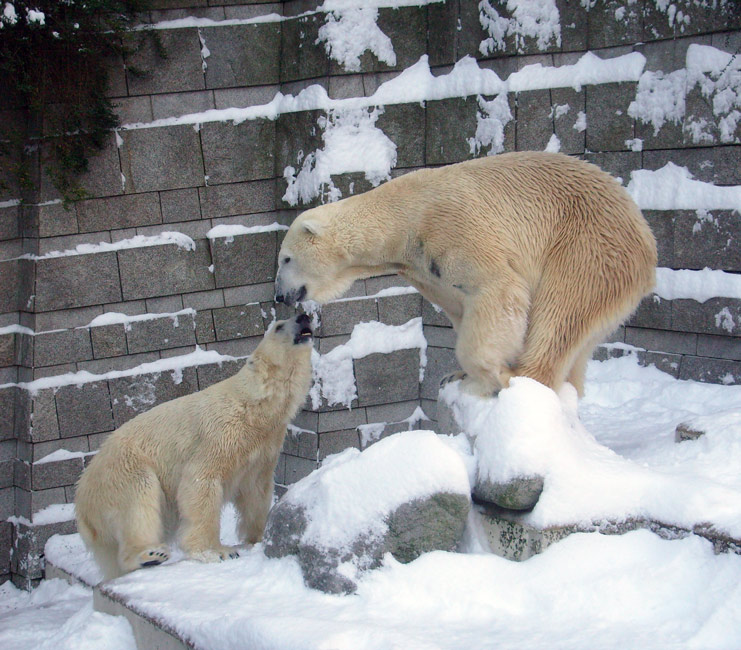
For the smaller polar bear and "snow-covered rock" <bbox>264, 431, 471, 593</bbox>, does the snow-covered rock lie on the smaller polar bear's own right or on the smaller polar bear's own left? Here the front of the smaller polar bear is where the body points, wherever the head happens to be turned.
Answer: on the smaller polar bear's own right

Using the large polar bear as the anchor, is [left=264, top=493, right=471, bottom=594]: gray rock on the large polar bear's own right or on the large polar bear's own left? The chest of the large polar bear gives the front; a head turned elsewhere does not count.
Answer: on the large polar bear's own left

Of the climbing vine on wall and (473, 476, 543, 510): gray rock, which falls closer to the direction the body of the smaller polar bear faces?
the gray rock

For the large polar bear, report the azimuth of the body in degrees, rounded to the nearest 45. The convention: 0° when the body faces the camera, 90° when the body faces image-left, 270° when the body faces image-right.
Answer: approximately 90°

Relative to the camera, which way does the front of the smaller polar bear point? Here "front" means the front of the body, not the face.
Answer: to the viewer's right

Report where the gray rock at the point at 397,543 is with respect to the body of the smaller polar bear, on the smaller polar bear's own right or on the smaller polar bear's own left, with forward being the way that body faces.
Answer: on the smaller polar bear's own right

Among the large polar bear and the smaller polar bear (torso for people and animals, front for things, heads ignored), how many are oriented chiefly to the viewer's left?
1

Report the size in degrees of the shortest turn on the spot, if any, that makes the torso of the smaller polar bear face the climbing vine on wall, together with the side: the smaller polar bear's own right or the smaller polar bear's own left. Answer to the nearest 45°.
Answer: approximately 90° to the smaller polar bear's own left

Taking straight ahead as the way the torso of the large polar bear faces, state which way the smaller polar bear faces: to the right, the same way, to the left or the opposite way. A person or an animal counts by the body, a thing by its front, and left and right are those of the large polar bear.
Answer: the opposite way
